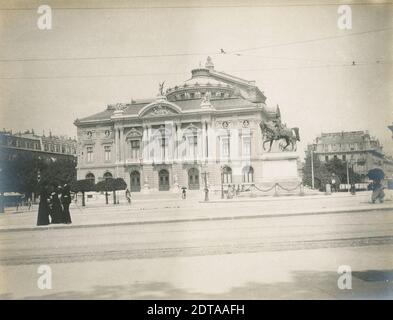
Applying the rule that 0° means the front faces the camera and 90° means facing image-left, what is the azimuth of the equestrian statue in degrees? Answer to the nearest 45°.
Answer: approximately 90°

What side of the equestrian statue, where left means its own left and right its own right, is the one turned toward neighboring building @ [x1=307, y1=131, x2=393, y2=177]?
back

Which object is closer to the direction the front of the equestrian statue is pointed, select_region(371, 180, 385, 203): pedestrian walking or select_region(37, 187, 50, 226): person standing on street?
the person standing on street

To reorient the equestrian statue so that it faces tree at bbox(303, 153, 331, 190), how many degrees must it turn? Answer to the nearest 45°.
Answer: approximately 135° to its right

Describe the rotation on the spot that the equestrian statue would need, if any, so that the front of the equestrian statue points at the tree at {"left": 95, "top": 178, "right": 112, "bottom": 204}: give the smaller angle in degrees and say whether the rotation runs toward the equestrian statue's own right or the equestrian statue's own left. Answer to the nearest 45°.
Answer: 0° — it already faces it

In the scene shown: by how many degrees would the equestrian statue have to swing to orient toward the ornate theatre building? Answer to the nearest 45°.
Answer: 0° — it already faces it

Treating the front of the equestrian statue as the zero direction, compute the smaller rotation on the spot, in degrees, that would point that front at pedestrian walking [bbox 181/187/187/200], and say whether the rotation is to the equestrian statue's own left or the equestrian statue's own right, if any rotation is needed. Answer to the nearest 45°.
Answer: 0° — it already faces them

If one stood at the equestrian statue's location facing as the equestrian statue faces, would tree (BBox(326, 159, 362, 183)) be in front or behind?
behind

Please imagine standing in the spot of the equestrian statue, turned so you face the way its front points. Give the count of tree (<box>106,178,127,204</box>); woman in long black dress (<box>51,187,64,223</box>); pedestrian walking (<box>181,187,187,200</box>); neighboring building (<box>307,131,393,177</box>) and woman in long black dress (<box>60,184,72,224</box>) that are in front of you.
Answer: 4

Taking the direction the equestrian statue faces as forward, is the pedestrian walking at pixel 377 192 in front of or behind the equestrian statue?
behind

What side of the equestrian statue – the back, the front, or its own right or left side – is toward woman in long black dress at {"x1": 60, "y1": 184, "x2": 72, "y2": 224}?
left
